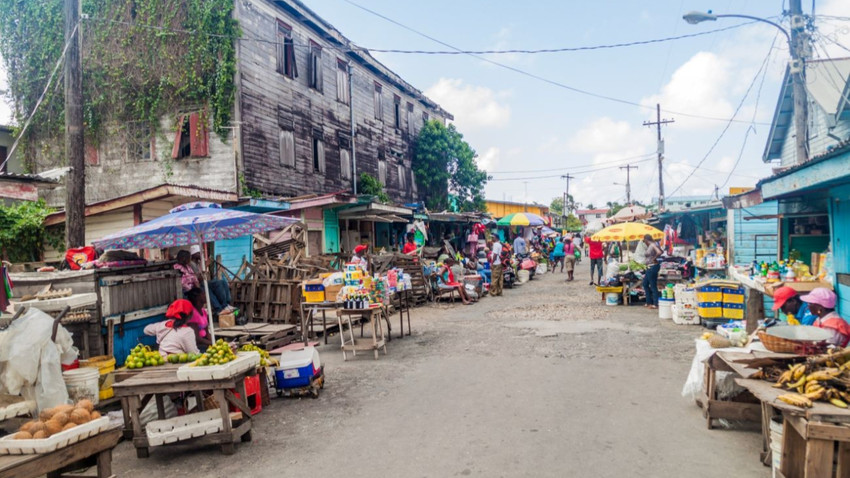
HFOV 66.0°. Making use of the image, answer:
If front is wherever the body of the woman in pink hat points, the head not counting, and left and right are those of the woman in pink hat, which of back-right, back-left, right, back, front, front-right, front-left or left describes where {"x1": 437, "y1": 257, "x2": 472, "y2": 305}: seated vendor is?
front-right

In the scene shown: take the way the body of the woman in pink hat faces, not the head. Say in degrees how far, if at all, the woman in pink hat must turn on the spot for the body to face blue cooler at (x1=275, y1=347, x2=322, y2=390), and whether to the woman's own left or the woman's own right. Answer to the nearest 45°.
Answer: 0° — they already face it

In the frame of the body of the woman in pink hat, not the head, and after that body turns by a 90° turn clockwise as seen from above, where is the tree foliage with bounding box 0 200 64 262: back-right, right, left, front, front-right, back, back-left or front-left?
left

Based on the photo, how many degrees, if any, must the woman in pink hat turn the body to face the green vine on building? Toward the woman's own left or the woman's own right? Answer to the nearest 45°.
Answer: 0° — they already face it

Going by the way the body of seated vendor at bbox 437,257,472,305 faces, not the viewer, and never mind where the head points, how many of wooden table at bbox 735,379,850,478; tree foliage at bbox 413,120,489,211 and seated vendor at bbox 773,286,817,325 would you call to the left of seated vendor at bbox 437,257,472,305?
1

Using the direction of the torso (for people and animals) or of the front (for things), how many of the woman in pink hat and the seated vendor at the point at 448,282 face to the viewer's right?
1

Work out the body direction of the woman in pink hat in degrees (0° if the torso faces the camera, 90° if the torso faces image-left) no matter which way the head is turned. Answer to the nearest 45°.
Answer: approximately 90°

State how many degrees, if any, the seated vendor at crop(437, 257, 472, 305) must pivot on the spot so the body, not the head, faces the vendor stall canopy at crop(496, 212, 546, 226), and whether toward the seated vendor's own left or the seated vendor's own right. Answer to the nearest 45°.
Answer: approximately 45° to the seated vendor's own left

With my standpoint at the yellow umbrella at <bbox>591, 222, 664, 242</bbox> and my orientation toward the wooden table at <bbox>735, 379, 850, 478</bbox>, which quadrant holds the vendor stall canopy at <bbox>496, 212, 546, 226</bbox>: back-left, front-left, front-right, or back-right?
back-right

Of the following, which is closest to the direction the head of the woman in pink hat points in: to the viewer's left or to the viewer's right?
to the viewer's left

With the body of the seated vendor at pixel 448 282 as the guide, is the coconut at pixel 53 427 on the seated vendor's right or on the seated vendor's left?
on the seated vendor's right

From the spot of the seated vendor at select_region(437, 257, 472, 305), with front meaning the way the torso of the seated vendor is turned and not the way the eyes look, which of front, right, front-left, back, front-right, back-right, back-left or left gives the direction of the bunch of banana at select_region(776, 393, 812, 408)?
right

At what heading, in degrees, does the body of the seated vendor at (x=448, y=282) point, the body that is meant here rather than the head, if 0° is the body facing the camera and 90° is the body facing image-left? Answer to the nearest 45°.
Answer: approximately 270°

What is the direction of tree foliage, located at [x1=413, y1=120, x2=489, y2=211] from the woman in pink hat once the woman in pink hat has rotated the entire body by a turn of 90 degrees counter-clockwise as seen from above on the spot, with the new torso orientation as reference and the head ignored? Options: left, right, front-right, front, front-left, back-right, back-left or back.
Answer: back-right
